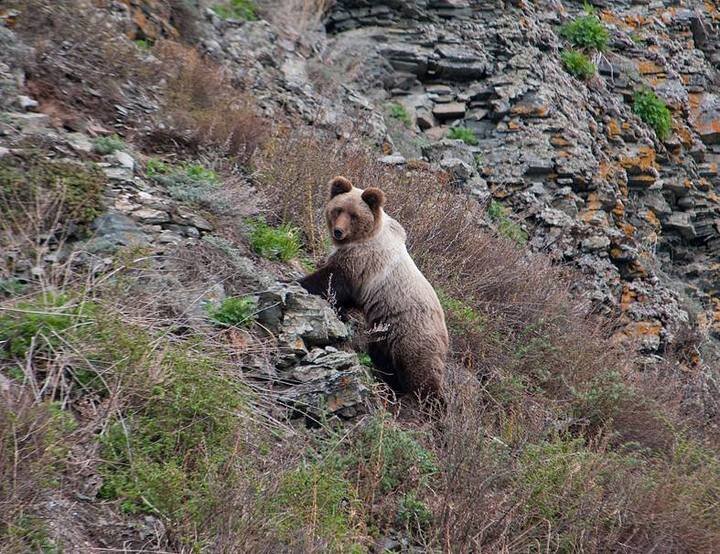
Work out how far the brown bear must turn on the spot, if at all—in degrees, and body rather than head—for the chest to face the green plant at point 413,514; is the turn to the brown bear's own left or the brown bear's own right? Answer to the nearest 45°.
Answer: approximately 90° to the brown bear's own left

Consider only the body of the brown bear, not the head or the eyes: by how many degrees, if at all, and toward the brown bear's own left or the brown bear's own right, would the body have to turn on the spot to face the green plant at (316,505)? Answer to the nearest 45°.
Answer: approximately 90° to the brown bear's own left

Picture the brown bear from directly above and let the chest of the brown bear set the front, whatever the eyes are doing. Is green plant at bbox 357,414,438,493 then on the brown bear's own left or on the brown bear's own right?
on the brown bear's own left

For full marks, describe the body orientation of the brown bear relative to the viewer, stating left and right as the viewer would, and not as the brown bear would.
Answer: facing to the left of the viewer

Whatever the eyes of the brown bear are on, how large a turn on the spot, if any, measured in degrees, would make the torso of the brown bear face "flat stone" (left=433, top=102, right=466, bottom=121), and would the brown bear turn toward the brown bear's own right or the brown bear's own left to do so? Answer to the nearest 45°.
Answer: approximately 90° to the brown bear's own right
